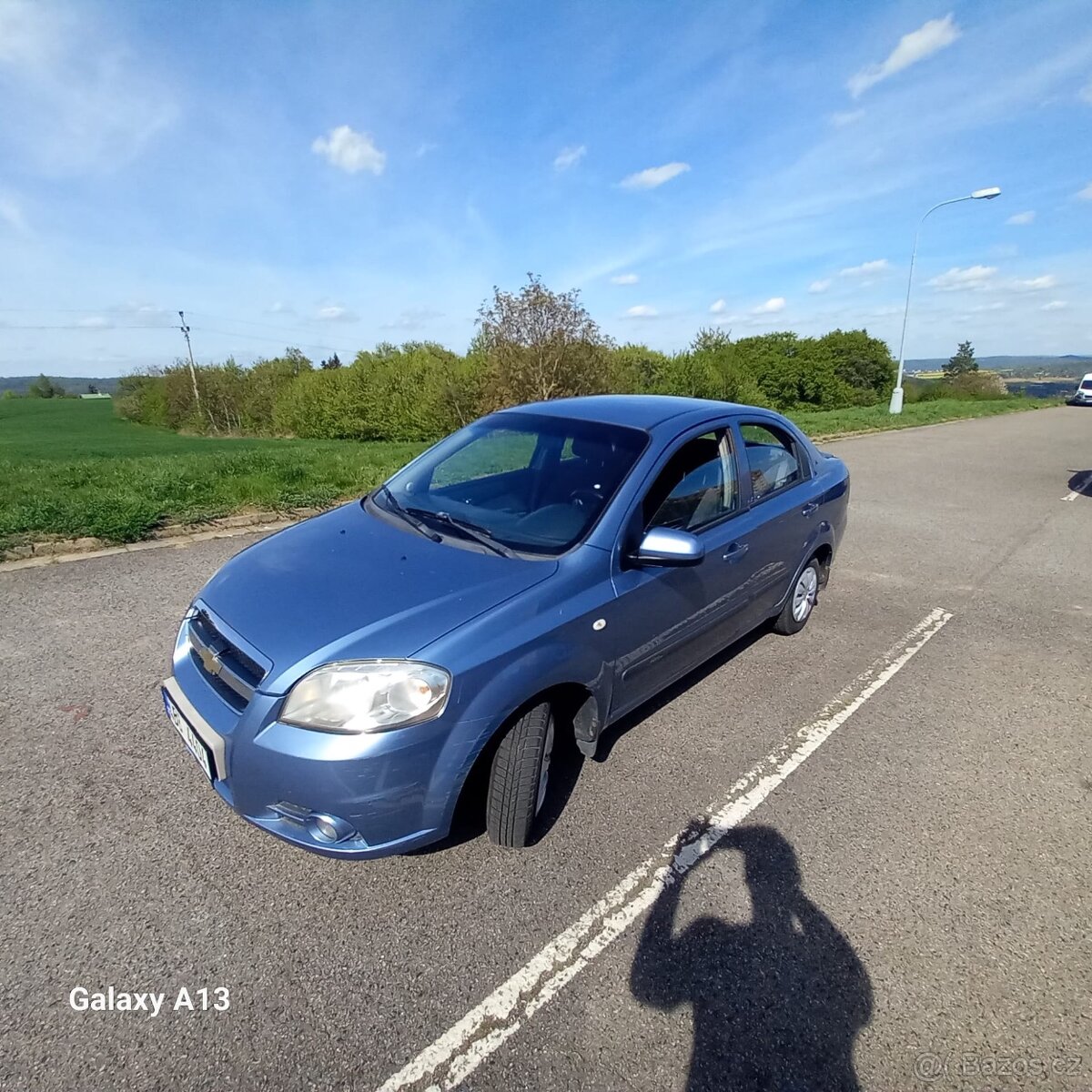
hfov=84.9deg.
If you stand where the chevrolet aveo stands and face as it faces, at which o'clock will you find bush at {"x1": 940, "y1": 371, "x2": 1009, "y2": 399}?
The bush is roughly at 6 o'clock from the chevrolet aveo.

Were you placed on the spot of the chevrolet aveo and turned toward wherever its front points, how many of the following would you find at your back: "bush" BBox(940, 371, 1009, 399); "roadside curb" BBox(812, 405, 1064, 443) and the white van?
3

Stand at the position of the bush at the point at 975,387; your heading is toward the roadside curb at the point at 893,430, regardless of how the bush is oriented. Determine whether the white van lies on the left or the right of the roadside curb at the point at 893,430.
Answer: left

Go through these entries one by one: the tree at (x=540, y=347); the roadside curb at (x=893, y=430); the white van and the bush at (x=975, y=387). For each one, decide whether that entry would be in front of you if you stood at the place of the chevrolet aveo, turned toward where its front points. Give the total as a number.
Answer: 0

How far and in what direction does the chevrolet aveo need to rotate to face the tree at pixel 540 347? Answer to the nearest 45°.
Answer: approximately 135° to its right

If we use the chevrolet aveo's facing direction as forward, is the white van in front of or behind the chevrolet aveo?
behind

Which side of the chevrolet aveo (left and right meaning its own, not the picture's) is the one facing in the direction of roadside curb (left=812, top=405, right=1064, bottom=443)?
back

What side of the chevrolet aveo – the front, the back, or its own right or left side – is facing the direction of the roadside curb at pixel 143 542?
right

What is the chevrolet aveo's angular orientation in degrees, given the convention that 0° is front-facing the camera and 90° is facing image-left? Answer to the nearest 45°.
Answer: approximately 45°
